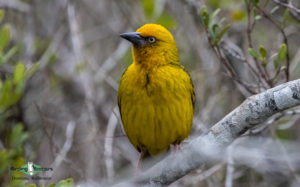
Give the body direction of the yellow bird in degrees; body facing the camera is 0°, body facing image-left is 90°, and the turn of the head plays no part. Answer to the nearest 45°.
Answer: approximately 0°

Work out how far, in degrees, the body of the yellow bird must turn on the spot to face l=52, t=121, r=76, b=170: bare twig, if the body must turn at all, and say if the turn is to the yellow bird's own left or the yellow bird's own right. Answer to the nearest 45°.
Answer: approximately 135° to the yellow bird's own right

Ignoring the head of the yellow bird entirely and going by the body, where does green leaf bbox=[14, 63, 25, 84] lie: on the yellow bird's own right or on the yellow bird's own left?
on the yellow bird's own right
